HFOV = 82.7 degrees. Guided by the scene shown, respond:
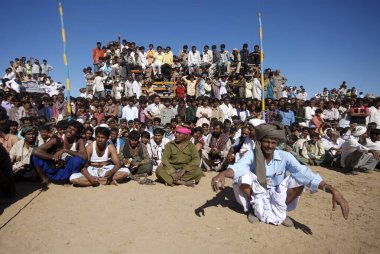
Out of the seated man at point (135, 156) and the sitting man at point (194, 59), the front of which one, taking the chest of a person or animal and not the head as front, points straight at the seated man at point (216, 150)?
the sitting man

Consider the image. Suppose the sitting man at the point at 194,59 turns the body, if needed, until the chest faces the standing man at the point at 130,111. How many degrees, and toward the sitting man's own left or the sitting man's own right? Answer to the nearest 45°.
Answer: approximately 45° to the sitting man's own right

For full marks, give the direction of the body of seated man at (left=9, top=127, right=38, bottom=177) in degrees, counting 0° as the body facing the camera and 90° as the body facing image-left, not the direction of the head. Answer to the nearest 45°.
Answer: approximately 315°

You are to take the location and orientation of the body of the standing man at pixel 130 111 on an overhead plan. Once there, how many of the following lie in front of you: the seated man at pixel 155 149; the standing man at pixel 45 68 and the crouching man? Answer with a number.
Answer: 2

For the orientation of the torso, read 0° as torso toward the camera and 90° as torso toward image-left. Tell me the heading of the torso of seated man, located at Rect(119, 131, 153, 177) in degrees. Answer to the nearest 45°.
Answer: approximately 0°

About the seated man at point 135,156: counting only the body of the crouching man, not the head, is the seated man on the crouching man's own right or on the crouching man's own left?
on the crouching man's own right

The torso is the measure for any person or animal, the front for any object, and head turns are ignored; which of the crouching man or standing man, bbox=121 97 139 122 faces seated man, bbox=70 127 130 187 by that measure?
the standing man

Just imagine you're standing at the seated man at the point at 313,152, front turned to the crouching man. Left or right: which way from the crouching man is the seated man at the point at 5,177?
right

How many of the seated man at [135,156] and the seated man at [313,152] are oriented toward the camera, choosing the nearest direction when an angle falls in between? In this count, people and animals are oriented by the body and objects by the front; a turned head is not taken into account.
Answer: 2
